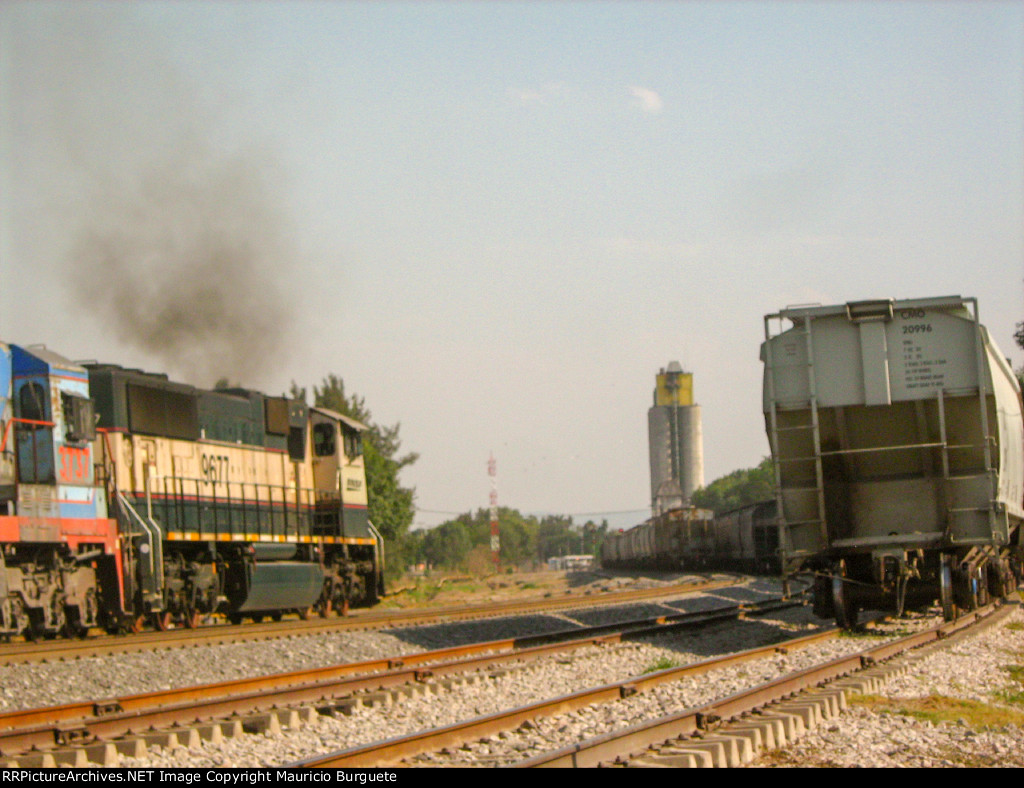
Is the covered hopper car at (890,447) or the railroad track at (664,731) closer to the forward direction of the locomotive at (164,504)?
the covered hopper car

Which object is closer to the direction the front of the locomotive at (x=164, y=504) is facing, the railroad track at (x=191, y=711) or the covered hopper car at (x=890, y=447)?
the covered hopper car

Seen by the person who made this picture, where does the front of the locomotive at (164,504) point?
facing away from the viewer and to the right of the viewer

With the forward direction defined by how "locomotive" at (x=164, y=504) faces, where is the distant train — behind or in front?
in front

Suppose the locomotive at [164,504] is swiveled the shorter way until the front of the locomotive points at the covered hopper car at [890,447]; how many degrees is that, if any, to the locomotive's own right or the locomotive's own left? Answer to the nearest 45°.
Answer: approximately 90° to the locomotive's own right

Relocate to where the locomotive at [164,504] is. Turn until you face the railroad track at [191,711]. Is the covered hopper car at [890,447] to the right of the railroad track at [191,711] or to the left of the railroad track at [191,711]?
left

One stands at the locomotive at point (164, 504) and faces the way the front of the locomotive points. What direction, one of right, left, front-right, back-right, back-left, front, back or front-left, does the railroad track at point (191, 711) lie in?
back-right

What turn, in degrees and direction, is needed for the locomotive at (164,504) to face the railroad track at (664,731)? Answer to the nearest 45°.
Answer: approximately 135° to its right
